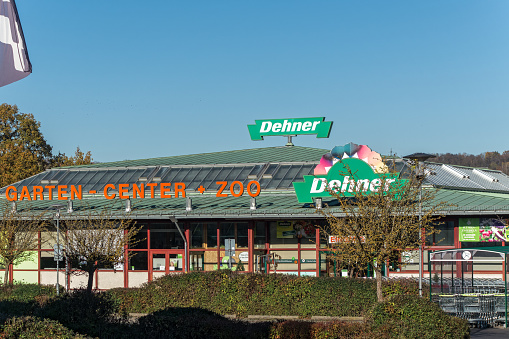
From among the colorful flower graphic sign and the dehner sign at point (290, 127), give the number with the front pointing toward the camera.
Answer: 2

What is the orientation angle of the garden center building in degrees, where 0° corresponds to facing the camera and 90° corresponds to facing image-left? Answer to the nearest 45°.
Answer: approximately 0°

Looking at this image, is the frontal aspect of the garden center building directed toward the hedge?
yes

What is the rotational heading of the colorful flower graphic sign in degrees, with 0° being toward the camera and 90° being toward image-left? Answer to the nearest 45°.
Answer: approximately 0°

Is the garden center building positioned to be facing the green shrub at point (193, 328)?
yes

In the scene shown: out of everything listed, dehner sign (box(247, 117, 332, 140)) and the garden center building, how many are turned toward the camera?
2
